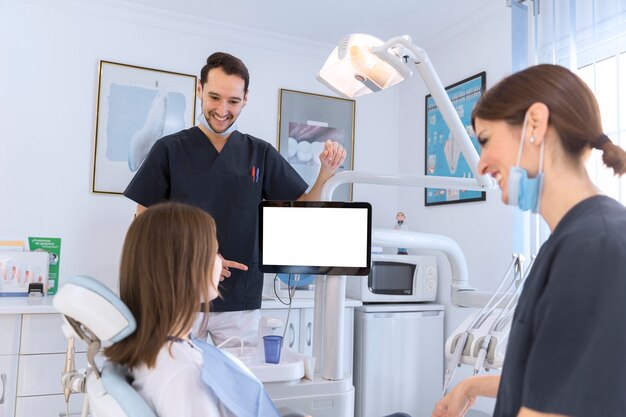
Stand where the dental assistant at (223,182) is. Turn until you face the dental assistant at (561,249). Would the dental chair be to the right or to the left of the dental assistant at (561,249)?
right

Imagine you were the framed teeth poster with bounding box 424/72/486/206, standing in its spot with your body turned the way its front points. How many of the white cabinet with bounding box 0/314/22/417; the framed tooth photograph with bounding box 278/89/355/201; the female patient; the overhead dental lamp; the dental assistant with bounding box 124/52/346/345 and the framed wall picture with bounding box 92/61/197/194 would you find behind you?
0

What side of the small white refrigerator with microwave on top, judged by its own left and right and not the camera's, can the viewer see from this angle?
front

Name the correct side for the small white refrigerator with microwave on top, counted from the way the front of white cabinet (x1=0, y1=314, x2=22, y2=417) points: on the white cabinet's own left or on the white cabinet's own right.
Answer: on the white cabinet's own left

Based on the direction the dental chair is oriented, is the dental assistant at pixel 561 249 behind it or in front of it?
in front

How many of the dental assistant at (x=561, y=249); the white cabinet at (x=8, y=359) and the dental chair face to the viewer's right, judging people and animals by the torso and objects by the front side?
1

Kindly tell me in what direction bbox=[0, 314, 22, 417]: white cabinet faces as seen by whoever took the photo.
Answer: facing the viewer

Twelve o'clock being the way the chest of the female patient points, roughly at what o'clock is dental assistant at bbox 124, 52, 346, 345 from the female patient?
The dental assistant is roughly at 11 o'clock from the female patient.

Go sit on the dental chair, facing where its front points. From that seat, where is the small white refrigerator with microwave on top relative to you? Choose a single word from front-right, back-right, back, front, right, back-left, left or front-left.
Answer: front-left

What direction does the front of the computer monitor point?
toward the camera

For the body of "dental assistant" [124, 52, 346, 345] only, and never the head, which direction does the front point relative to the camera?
toward the camera

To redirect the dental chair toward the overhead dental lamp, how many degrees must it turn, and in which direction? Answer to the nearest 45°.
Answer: approximately 45° to its left

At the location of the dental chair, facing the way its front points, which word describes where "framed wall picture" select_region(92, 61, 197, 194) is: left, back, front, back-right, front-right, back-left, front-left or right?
left

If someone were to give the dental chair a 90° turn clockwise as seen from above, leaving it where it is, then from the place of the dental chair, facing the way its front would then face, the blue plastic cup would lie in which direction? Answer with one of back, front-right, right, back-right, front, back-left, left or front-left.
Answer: back-left

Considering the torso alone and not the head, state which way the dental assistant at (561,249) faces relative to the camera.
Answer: to the viewer's left

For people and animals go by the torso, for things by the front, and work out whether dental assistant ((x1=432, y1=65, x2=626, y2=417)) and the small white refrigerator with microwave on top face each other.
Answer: no

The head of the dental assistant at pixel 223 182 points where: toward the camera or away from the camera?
toward the camera
